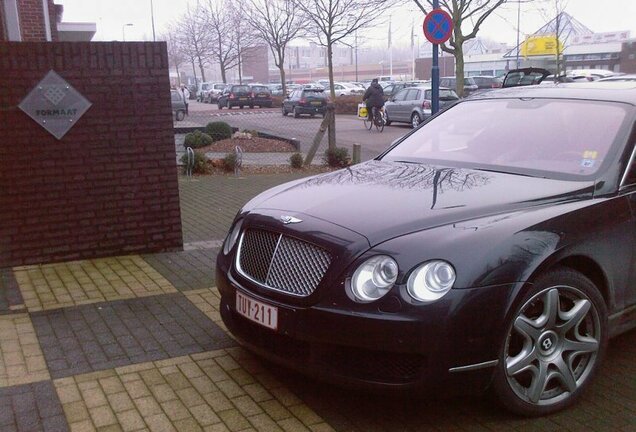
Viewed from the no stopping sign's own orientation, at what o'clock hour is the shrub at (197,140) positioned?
The shrub is roughly at 4 o'clock from the no stopping sign.

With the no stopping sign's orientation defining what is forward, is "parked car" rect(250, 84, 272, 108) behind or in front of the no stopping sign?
behind

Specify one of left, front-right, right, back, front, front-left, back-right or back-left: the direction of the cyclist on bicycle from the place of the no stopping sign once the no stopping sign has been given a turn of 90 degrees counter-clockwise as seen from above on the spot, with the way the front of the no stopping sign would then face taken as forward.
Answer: left

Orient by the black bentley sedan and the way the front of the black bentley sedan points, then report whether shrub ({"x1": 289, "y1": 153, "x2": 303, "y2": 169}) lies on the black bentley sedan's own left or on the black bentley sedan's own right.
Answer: on the black bentley sedan's own right

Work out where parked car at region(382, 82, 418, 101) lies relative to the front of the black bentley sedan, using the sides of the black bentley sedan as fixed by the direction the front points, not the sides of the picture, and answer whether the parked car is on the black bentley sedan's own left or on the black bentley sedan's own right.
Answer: on the black bentley sedan's own right

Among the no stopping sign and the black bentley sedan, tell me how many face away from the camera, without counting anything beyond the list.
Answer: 0

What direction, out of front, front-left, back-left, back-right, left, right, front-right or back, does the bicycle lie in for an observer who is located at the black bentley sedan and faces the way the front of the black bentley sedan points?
back-right

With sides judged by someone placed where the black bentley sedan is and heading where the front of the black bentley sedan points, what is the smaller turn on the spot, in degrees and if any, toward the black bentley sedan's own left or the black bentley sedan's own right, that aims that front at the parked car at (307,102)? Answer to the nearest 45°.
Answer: approximately 135° to the black bentley sedan's own right

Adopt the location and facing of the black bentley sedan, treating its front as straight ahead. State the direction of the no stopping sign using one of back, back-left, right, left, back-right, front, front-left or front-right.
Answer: back-right

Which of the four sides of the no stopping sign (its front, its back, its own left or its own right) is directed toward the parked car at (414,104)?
back

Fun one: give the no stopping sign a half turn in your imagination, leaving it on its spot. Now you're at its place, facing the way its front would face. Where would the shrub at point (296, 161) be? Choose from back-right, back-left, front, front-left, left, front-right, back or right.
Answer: left

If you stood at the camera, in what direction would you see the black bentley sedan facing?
facing the viewer and to the left of the viewer

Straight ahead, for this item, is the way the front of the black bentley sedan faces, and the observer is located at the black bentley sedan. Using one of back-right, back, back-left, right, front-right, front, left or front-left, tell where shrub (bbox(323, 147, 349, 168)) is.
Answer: back-right

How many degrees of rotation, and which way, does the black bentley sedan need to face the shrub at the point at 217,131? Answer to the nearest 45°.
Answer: approximately 135° to its right

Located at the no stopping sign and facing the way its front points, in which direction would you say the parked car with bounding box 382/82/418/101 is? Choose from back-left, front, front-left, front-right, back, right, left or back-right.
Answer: back

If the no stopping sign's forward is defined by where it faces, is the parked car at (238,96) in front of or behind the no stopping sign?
behind

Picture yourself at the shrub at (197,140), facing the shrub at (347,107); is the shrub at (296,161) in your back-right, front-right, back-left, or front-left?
back-right

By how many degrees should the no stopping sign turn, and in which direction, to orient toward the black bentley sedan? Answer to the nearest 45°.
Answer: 0° — it already faces it

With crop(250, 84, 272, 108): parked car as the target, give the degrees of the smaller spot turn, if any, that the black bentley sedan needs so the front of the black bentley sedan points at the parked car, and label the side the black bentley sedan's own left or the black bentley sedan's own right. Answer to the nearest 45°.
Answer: approximately 135° to the black bentley sedan's own right

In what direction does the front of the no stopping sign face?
toward the camera
